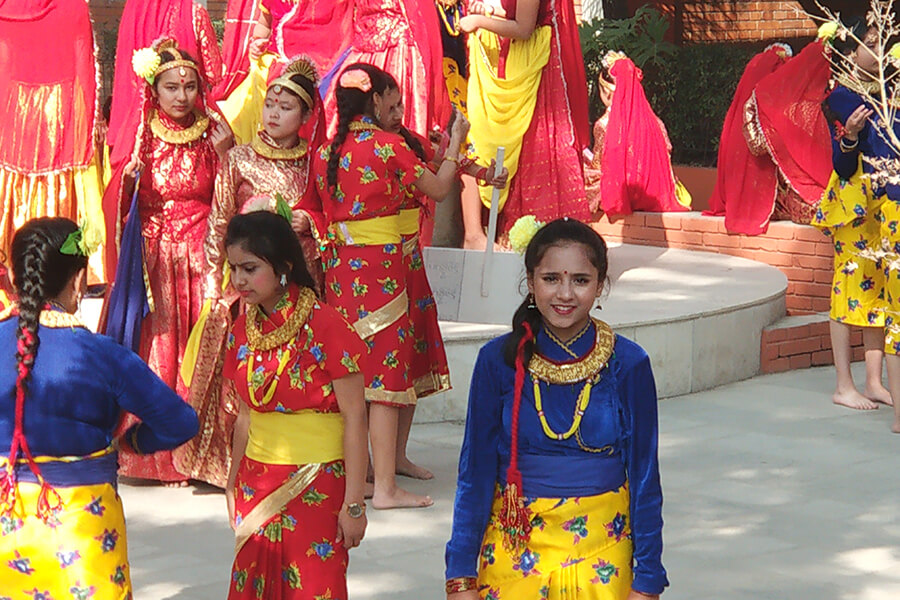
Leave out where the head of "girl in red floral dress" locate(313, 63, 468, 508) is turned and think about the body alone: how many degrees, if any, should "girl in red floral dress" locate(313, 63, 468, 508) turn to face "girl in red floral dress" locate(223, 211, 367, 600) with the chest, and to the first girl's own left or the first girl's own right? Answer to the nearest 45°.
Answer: approximately 135° to the first girl's own right

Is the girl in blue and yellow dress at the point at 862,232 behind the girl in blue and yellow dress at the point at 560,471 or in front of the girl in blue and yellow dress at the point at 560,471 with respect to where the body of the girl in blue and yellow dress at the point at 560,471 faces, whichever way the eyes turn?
behind

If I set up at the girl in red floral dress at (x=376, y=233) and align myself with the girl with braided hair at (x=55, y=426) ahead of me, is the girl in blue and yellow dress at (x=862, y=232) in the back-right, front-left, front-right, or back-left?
back-left

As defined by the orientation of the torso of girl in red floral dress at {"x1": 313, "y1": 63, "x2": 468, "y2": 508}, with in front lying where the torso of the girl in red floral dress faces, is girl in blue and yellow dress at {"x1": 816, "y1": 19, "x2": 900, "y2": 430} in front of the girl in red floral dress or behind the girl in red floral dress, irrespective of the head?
in front

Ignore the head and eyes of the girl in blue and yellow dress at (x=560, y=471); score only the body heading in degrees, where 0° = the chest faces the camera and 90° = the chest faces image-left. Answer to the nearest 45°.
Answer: approximately 0°

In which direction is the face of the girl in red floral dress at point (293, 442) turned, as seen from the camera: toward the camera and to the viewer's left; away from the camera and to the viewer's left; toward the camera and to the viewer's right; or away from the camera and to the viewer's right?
toward the camera and to the viewer's left

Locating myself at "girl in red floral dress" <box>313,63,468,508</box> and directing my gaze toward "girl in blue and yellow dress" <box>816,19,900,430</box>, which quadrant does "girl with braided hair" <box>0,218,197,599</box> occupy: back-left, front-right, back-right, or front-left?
back-right
